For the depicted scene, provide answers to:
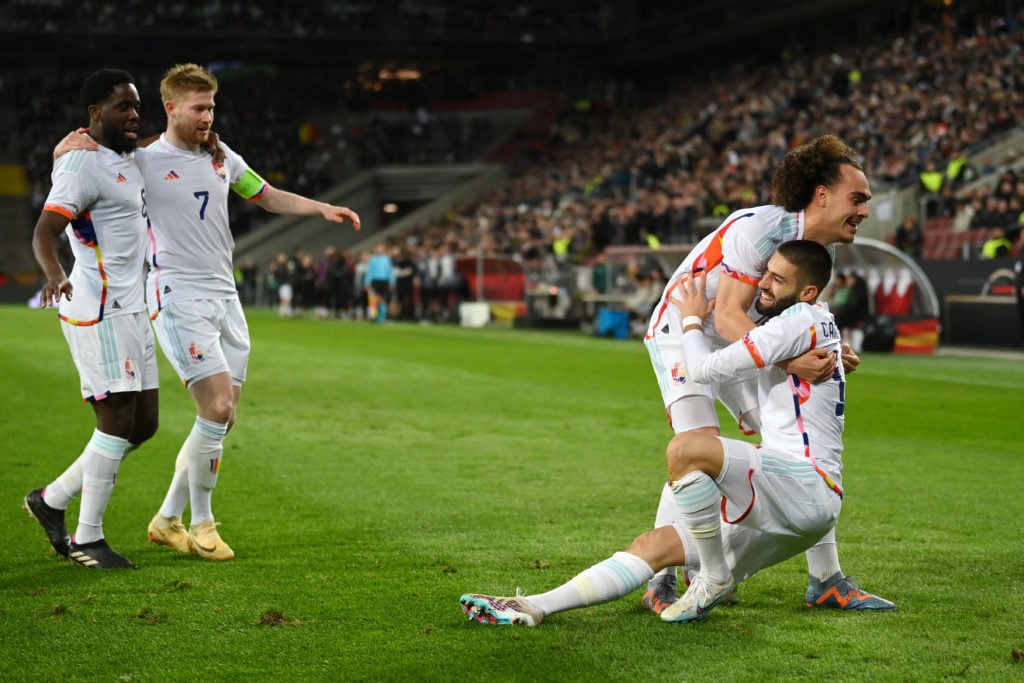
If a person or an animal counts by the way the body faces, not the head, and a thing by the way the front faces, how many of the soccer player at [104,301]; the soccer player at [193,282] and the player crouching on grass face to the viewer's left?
1

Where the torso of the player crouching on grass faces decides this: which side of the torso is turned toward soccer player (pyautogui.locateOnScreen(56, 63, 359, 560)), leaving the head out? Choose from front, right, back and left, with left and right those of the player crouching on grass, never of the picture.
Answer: front

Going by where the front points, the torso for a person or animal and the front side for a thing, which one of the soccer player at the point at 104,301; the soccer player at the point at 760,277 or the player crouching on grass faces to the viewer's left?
the player crouching on grass

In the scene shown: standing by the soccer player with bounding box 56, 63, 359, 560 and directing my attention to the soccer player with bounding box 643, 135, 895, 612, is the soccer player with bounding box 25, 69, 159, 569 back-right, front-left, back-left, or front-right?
back-right

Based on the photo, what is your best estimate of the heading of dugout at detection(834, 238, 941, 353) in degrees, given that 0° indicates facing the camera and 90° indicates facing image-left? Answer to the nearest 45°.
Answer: approximately 45°

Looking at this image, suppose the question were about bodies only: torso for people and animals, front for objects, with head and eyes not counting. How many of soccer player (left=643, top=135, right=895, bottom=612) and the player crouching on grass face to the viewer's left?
1

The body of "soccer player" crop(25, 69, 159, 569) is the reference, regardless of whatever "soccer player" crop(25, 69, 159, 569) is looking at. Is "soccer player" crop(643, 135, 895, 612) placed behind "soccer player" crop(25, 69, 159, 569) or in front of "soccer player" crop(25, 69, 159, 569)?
in front

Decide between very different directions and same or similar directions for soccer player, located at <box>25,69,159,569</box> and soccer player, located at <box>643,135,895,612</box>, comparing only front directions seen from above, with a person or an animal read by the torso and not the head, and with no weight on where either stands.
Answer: same or similar directions

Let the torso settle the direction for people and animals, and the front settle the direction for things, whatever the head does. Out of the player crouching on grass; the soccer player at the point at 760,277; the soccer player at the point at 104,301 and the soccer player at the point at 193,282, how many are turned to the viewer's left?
1

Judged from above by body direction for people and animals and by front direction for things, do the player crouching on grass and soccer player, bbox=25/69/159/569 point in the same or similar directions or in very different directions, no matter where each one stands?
very different directions

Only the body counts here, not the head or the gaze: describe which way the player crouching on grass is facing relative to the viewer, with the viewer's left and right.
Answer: facing to the left of the viewer
